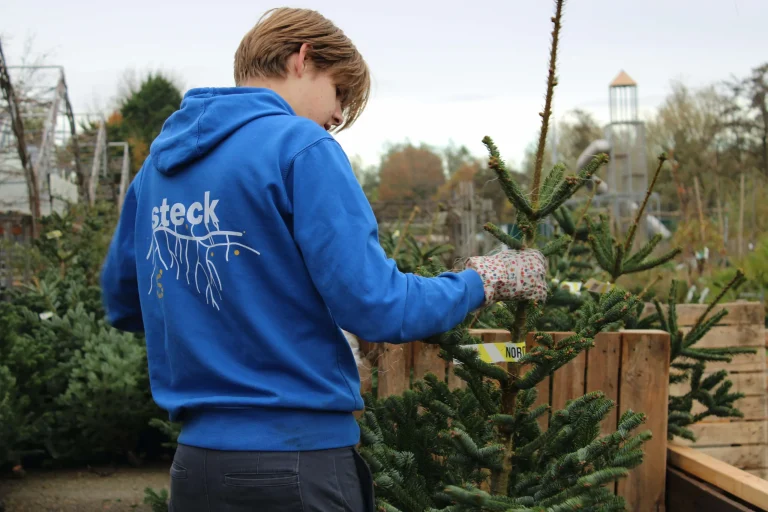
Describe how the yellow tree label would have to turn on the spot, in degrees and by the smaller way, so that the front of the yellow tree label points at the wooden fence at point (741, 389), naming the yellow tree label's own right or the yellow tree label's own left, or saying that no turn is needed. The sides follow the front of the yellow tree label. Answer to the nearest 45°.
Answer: approximately 135° to the yellow tree label's own left

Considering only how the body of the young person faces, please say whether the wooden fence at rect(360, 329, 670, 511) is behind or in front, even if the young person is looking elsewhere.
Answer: in front

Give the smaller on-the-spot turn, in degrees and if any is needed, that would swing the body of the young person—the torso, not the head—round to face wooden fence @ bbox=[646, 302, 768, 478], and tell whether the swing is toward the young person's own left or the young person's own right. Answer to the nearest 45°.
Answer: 0° — they already face it

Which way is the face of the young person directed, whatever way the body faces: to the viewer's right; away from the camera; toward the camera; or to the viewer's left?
to the viewer's right

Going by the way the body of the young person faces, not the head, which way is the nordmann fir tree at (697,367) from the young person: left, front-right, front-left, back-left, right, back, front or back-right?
front

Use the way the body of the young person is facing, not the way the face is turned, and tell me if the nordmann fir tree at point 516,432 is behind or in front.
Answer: in front

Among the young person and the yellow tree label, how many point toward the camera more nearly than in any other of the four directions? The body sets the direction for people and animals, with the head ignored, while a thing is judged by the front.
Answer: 1

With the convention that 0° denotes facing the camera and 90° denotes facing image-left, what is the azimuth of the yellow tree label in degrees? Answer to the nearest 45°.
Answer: approximately 0°

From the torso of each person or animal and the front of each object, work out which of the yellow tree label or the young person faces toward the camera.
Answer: the yellow tree label

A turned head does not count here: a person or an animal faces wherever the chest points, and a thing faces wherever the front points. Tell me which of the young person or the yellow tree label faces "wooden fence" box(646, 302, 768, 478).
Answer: the young person

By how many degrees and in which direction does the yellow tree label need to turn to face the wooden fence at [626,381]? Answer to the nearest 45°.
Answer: approximately 135° to its left

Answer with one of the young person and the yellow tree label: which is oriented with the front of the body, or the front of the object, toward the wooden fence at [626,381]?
the young person

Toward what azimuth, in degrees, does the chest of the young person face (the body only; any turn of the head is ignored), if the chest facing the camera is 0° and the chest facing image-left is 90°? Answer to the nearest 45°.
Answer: approximately 225°

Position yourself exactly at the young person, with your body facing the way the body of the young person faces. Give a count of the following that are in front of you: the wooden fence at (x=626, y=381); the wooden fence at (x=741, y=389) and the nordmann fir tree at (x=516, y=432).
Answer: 3
